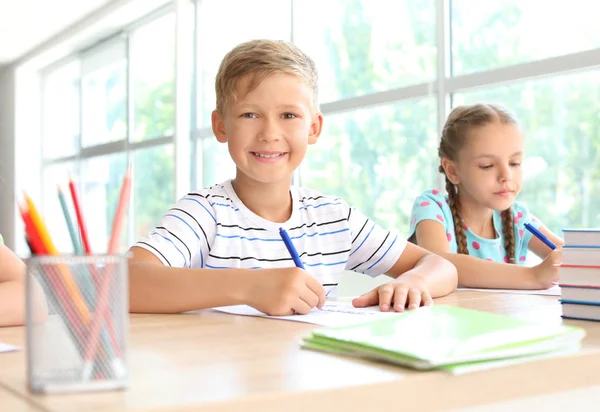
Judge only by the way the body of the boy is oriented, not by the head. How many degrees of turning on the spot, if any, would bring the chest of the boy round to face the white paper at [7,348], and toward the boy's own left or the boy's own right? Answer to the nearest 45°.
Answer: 0° — they already face it

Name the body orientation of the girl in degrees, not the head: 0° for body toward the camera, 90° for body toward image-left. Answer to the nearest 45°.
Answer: approximately 315°

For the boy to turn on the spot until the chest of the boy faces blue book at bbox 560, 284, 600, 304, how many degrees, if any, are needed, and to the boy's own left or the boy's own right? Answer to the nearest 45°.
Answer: approximately 45° to the boy's own left

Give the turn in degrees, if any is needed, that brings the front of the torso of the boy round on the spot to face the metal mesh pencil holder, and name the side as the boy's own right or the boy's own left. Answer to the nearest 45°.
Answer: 0° — they already face it

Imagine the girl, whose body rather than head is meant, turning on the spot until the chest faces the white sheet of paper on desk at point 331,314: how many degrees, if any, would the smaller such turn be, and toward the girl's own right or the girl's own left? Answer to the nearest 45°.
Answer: approximately 45° to the girl's own right

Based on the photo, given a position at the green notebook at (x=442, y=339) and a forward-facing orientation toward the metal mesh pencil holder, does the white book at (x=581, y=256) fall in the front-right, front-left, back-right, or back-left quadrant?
back-right

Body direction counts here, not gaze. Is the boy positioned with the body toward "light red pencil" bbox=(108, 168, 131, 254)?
yes

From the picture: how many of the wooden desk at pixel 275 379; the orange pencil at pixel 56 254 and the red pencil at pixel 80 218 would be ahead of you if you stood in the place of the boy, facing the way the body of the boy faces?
3

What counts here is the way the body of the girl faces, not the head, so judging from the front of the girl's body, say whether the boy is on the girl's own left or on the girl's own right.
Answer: on the girl's own right

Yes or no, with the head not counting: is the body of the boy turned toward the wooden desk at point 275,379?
yes

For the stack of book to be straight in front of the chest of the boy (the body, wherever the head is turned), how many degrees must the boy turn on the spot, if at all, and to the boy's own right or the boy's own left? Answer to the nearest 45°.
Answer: approximately 45° to the boy's own left
